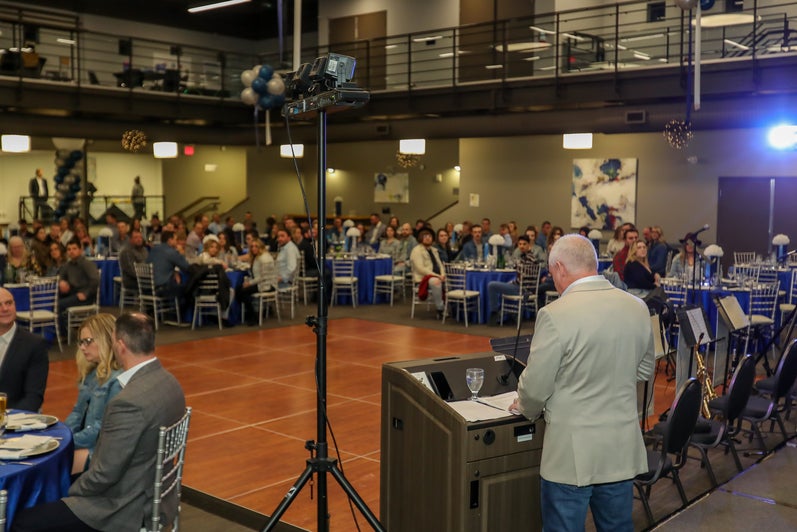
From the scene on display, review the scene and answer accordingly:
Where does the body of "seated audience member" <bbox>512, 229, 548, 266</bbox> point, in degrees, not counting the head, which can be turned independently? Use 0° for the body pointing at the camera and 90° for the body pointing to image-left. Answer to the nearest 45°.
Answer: approximately 45°

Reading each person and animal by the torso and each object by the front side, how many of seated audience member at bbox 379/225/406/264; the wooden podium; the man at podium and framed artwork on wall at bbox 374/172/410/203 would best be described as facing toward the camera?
2

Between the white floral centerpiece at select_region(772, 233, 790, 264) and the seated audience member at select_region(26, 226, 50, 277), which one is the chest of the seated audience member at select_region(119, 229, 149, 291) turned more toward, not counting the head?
the white floral centerpiece

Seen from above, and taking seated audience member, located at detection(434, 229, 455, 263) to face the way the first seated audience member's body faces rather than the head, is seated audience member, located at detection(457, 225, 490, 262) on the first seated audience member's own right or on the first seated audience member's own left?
on the first seated audience member's own left

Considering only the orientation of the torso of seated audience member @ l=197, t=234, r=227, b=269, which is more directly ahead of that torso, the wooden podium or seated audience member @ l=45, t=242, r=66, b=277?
the wooden podium

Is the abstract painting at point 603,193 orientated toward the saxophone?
yes

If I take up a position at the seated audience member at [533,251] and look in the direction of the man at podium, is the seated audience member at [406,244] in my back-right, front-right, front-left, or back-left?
back-right

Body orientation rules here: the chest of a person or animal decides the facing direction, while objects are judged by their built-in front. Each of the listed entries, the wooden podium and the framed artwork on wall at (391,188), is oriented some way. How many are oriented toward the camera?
1
